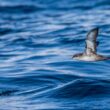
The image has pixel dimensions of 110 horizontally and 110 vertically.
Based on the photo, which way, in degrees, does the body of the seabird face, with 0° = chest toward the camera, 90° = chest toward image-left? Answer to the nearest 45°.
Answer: approximately 90°
